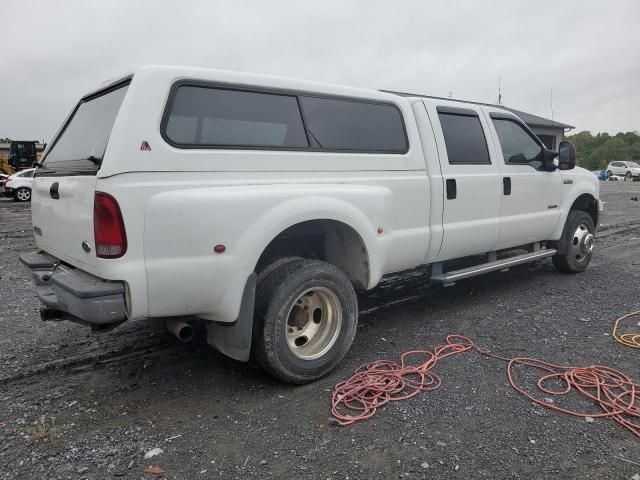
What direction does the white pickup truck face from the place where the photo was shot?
facing away from the viewer and to the right of the viewer

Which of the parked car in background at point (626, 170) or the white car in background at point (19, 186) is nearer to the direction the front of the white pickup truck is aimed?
the parked car in background

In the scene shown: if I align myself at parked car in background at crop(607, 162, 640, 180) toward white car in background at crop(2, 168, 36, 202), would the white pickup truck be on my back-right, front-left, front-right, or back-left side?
front-left

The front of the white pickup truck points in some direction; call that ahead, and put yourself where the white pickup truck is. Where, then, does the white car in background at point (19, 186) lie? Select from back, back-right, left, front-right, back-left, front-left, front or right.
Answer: left

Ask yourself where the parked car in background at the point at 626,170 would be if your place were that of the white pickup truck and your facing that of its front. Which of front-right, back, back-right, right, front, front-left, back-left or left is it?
front
